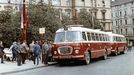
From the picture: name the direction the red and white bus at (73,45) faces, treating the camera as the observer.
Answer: facing the viewer and to the left of the viewer
